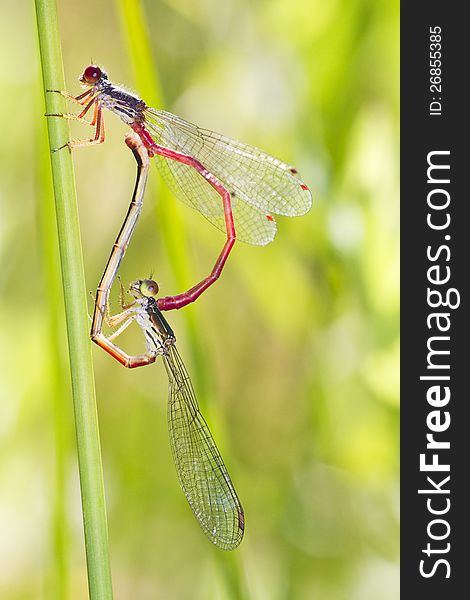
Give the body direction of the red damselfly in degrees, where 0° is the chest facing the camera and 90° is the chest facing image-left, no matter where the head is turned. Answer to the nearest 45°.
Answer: approximately 90°
